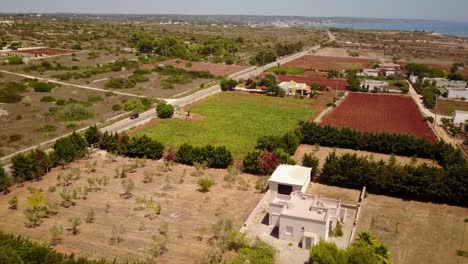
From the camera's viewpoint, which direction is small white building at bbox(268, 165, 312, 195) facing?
toward the camera

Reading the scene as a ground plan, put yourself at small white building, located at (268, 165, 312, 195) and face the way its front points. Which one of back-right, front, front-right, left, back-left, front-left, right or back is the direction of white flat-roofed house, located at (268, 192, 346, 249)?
front

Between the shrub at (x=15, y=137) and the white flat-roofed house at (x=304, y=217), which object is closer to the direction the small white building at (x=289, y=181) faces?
the white flat-roofed house

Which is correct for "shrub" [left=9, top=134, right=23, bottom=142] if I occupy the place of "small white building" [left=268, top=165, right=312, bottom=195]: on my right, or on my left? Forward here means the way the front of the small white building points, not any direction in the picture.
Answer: on my right

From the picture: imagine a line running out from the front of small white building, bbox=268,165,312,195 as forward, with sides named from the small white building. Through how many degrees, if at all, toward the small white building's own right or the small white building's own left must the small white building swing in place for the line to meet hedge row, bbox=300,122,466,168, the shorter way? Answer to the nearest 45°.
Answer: approximately 135° to the small white building's own left

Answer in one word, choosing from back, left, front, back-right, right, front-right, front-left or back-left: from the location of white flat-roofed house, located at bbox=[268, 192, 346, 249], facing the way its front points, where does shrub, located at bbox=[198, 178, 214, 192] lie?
back-right

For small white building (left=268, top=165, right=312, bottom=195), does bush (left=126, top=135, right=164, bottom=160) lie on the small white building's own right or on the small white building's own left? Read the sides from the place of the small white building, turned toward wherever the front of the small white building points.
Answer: on the small white building's own right

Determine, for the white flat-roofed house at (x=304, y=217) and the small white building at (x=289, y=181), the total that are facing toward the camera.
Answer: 2

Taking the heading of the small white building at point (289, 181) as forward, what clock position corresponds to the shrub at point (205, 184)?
The shrub is roughly at 3 o'clock from the small white building.

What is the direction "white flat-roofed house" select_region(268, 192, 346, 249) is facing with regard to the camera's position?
facing the viewer

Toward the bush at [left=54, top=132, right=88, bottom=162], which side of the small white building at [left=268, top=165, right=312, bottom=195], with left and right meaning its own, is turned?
right

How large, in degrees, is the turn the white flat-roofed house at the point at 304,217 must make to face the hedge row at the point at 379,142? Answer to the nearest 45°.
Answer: approximately 180°
